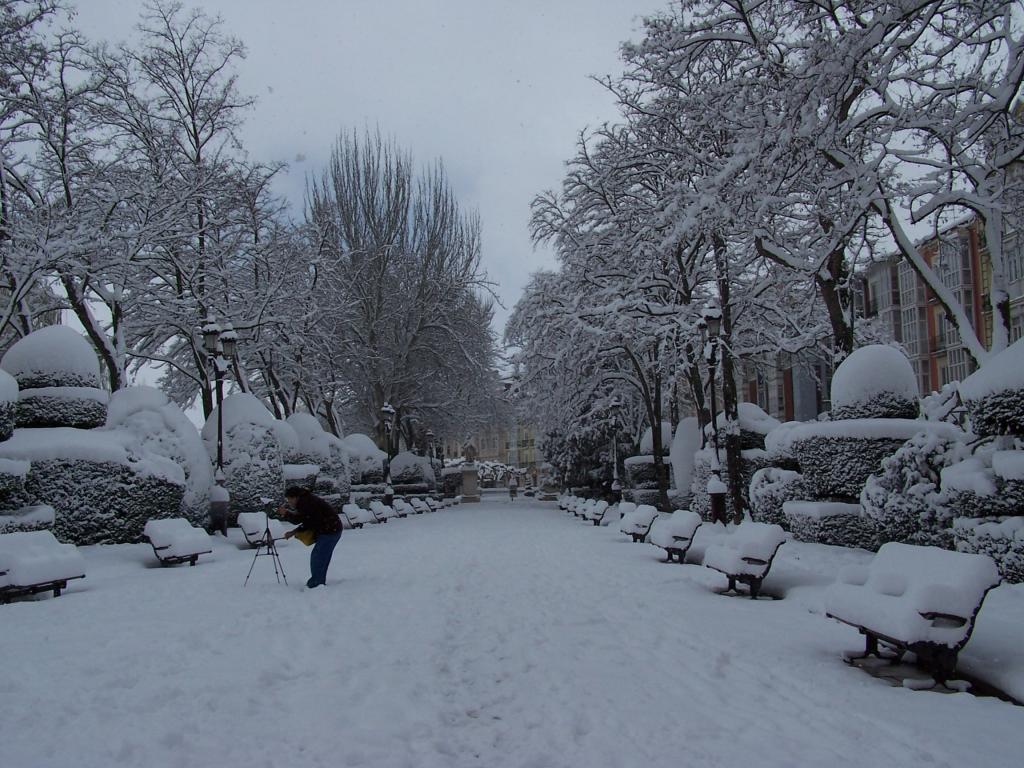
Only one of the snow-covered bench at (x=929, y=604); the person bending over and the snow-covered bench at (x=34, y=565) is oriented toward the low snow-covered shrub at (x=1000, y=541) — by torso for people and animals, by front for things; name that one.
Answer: the snow-covered bench at (x=34, y=565)

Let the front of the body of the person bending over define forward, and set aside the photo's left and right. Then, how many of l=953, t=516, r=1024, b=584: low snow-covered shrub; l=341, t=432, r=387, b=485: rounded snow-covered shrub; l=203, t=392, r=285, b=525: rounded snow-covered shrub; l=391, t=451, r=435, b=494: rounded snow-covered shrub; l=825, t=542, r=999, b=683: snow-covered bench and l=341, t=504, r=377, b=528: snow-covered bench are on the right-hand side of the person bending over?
4

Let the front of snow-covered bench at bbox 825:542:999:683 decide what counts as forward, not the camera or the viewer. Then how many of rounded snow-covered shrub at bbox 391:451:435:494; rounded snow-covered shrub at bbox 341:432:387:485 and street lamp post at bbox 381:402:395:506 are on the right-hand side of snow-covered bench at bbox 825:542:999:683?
3

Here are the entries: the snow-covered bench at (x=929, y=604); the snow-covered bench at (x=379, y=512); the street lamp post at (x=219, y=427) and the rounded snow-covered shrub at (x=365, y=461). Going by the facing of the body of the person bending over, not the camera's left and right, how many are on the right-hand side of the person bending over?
3

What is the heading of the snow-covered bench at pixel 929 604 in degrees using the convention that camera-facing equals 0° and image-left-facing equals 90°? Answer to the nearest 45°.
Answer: approximately 45°

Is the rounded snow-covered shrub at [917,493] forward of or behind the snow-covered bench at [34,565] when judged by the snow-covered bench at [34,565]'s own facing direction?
forward

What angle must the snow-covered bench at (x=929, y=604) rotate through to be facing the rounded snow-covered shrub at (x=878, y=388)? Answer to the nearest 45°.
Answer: approximately 135° to its right

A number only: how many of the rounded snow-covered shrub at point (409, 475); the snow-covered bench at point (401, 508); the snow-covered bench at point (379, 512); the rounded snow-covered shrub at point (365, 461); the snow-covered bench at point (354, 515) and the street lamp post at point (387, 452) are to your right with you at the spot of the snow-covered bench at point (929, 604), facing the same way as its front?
6

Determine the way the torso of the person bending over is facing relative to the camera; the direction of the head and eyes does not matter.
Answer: to the viewer's left

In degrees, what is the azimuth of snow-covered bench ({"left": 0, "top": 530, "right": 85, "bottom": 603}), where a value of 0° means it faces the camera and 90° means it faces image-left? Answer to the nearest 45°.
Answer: approximately 315°

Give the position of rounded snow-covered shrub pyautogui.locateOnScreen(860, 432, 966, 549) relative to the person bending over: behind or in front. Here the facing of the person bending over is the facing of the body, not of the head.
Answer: behind

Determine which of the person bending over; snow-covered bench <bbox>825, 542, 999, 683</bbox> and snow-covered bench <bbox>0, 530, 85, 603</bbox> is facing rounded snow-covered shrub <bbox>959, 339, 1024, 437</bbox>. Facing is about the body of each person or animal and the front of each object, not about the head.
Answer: snow-covered bench <bbox>0, 530, 85, 603</bbox>

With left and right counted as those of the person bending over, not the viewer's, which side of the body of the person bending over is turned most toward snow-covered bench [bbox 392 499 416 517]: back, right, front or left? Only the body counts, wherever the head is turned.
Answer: right

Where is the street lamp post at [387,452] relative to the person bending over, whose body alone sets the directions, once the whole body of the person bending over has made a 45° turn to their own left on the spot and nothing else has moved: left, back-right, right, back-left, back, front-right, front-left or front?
back-right

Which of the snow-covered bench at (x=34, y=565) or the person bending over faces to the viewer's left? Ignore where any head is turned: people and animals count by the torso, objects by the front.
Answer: the person bending over

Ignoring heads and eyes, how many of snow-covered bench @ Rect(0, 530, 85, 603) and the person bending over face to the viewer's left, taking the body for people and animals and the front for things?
1
